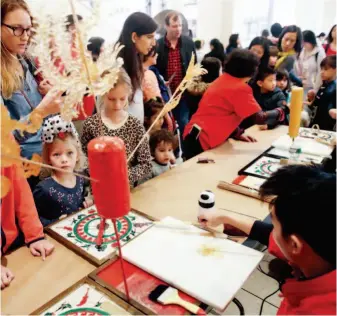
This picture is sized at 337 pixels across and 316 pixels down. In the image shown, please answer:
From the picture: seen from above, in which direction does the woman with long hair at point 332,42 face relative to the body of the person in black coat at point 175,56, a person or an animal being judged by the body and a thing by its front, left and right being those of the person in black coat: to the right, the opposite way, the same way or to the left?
the same way

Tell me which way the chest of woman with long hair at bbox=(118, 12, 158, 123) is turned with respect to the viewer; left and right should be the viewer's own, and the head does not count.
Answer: facing to the right of the viewer

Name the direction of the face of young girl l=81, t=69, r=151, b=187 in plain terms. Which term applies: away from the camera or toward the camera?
toward the camera

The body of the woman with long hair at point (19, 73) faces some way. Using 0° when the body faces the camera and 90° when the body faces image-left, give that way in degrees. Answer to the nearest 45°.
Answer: approximately 315°

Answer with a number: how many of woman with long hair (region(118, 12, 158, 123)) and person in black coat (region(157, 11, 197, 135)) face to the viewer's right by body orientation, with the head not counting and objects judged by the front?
1

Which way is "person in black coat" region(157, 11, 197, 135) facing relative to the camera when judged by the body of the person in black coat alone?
toward the camera

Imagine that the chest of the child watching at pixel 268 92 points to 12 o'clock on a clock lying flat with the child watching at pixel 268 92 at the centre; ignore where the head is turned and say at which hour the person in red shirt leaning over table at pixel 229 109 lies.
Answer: the person in red shirt leaning over table at pixel 229 109 is roughly at 2 o'clock from the child watching at pixel 268 92.

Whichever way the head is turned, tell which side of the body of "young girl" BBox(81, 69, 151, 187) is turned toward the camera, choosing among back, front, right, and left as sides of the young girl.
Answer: front

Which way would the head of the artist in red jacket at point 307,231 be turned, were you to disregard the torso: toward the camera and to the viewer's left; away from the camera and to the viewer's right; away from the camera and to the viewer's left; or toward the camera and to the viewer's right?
away from the camera and to the viewer's left

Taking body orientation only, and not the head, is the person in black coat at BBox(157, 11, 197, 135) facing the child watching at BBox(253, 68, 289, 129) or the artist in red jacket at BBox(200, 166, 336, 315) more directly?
the artist in red jacket

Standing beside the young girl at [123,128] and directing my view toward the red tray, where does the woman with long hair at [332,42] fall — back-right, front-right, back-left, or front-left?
back-left

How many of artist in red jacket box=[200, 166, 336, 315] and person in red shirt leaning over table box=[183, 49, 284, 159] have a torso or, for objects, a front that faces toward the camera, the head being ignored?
0

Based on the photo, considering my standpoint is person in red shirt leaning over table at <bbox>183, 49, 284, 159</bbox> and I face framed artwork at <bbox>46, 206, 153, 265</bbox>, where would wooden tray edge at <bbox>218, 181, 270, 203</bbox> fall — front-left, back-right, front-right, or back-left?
front-left

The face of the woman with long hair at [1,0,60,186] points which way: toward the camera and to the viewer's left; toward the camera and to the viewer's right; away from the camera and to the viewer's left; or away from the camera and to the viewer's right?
toward the camera and to the viewer's right

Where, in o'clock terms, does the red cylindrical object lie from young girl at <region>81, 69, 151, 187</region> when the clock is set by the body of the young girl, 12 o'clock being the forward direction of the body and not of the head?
The red cylindrical object is roughly at 12 o'clock from the young girl.

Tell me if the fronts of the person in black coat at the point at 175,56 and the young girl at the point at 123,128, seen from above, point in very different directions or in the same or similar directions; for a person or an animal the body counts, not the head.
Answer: same or similar directions
